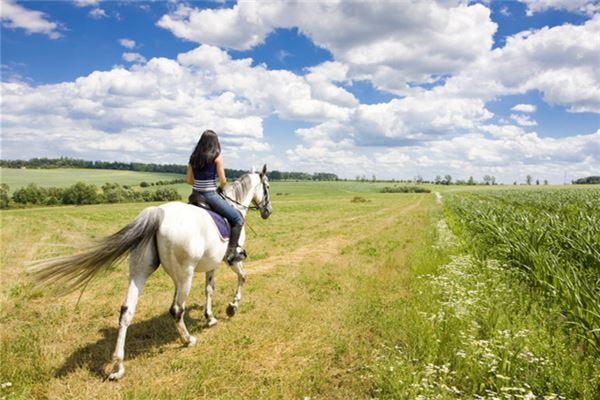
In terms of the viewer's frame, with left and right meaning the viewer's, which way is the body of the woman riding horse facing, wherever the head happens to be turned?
facing away from the viewer and to the right of the viewer

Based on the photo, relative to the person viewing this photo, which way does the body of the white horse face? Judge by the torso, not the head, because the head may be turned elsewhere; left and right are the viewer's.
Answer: facing away from the viewer and to the right of the viewer
